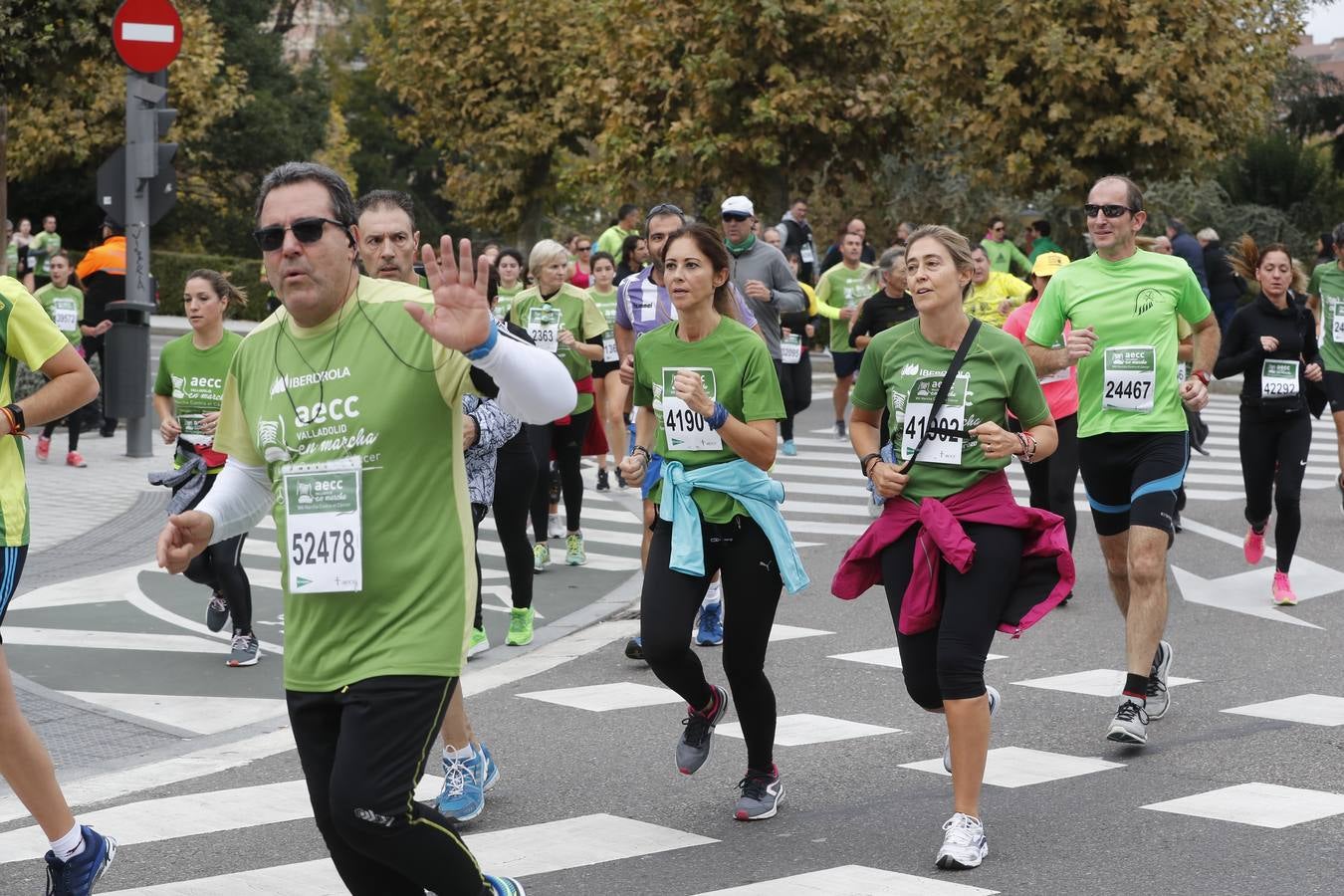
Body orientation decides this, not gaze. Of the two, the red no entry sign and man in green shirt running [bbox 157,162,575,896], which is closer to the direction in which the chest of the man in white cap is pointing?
the man in green shirt running

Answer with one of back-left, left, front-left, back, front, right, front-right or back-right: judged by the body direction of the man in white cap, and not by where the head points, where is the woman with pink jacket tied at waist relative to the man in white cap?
front-left

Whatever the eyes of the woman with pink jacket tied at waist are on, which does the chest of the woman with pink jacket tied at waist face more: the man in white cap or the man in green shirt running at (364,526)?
the man in green shirt running

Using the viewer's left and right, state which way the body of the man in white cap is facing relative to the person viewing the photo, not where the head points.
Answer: facing the viewer and to the left of the viewer

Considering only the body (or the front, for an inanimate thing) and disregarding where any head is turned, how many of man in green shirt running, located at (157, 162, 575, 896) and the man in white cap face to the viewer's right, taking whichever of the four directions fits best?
0

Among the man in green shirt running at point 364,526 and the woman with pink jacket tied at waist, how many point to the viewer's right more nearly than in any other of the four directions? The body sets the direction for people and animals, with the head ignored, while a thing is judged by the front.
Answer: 0

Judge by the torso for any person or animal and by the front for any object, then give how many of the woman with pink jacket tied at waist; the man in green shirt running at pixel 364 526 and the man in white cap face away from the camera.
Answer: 0

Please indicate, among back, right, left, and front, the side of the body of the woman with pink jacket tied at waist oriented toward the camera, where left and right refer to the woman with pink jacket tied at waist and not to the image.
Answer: front

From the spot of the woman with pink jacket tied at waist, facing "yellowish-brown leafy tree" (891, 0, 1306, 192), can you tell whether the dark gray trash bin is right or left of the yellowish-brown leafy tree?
left

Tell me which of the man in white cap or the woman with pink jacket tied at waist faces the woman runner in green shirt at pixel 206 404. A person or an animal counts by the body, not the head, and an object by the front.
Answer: the man in white cap

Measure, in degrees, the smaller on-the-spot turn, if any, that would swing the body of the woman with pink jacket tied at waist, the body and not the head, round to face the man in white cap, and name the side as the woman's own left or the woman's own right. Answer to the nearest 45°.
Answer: approximately 180°

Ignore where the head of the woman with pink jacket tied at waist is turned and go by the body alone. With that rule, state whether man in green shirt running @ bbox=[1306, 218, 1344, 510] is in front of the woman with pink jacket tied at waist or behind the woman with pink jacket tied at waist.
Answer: behind
